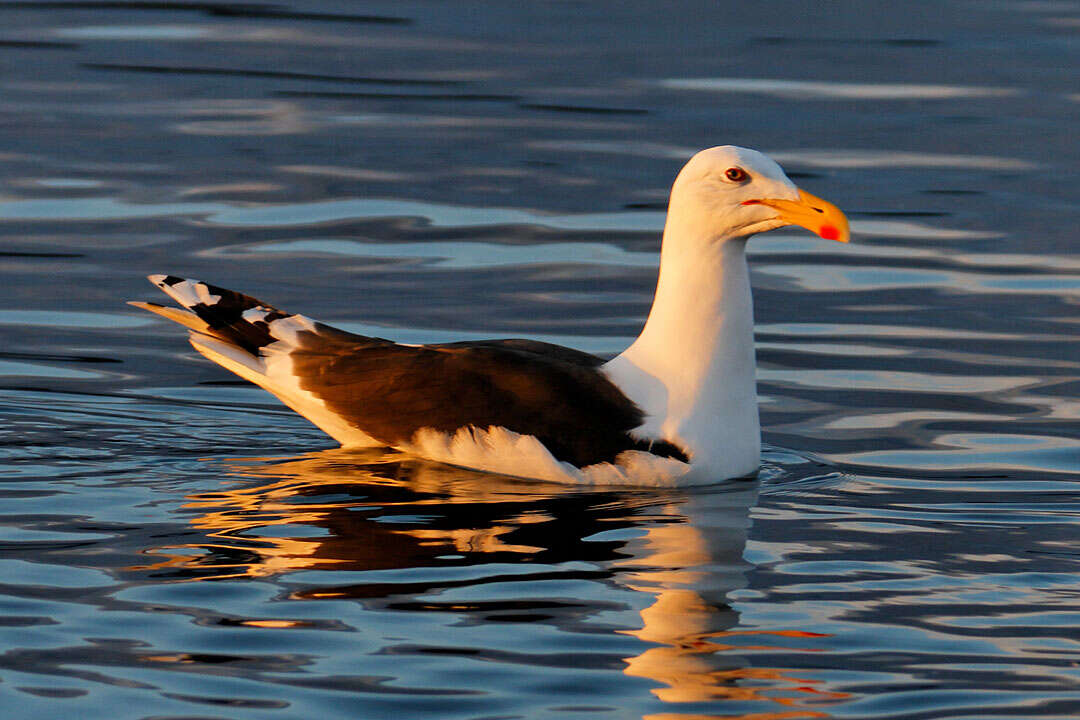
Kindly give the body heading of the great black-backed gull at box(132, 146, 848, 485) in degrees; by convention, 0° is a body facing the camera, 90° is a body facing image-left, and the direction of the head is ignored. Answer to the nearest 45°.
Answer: approximately 270°
